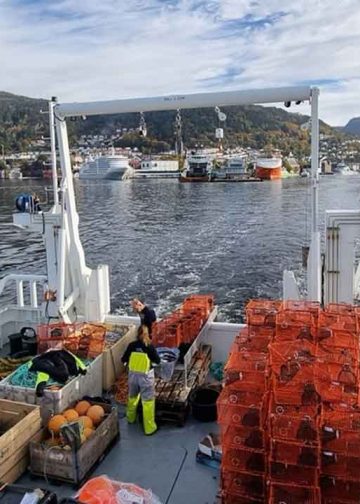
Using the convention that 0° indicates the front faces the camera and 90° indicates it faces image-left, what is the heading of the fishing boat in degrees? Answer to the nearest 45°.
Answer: approximately 0°

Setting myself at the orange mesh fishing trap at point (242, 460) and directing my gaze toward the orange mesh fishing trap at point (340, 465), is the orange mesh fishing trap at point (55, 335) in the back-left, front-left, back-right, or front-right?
back-left
